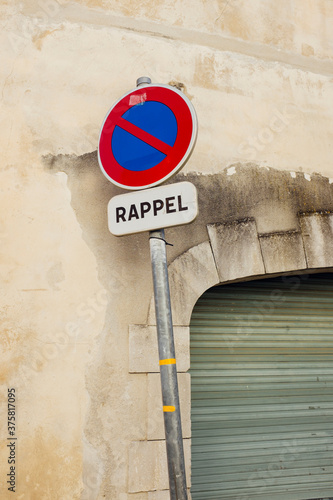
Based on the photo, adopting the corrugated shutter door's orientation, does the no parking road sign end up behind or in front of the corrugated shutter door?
in front

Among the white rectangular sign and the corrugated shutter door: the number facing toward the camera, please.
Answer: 2

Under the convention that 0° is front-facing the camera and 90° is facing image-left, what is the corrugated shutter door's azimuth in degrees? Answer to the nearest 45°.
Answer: approximately 0°
